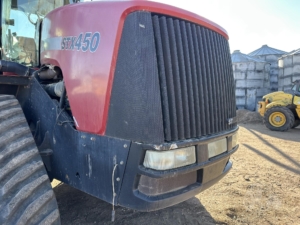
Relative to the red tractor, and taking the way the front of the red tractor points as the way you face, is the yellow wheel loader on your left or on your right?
on your left

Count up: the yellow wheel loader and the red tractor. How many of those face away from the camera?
0
